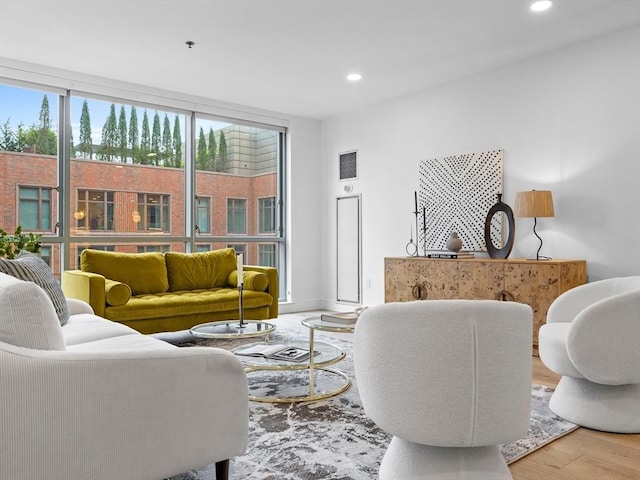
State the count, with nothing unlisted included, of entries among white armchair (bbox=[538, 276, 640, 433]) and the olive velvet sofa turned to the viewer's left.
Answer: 1

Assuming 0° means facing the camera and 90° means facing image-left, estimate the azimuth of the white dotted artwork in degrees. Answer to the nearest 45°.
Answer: approximately 45°

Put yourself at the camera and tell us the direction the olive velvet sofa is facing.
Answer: facing the viewer and to the right of the viewer

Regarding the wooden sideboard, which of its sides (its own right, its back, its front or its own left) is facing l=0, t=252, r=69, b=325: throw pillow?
front

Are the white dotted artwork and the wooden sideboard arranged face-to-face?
no

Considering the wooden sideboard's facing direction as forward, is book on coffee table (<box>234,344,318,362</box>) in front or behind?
in front

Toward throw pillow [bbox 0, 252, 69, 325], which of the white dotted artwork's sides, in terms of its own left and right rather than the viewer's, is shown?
front

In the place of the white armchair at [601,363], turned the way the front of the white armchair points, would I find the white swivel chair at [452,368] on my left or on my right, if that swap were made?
on my left

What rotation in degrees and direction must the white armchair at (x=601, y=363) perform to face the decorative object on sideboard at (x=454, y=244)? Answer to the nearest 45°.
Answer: approximately 45° to its right

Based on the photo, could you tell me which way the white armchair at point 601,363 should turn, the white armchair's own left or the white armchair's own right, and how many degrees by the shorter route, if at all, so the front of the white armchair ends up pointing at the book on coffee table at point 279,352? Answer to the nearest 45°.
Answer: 0° — it already faces it

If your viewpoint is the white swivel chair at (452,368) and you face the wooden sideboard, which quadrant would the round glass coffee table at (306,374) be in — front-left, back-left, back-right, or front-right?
front-left

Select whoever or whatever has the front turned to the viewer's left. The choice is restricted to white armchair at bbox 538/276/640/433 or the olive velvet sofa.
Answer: the white armchair

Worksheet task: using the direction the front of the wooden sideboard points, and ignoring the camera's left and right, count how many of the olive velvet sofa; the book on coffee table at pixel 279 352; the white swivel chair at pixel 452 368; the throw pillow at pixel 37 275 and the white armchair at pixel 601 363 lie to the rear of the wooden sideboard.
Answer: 0

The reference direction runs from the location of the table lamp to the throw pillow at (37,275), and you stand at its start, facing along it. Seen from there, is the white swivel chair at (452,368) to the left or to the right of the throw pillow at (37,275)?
left

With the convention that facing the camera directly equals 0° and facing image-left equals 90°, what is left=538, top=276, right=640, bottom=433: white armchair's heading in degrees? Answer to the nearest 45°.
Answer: approximately 90°

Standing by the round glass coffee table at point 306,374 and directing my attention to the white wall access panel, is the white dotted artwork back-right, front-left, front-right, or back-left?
front-right

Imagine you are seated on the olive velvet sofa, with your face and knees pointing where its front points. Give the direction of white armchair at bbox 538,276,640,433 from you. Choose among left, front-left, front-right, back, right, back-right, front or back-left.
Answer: front

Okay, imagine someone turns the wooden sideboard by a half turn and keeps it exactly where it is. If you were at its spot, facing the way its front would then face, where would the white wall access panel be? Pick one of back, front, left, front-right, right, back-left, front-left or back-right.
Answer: left
